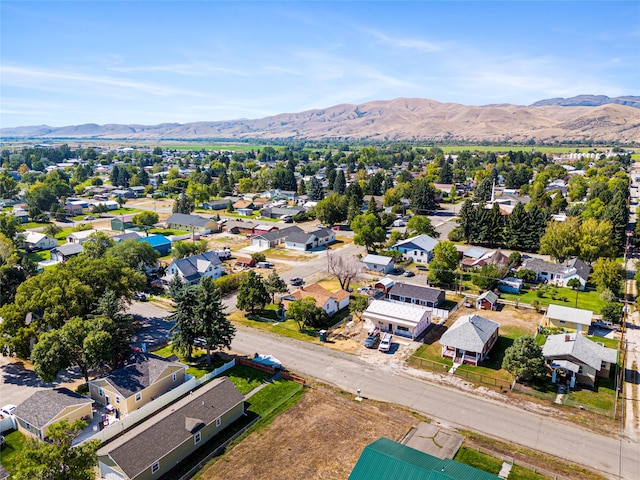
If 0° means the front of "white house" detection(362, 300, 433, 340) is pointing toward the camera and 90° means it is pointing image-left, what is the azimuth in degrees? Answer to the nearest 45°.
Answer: approximately 45°

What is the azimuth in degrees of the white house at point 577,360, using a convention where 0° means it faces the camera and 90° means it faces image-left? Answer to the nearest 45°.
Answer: approximately 45°

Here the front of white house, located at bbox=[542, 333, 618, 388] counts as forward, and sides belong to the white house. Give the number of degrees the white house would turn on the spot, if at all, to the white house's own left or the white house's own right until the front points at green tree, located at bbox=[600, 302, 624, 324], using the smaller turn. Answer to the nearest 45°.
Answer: approximately 135° to the white house's own right

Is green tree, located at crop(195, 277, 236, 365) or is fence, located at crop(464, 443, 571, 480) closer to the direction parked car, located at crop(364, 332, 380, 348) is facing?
the green tree

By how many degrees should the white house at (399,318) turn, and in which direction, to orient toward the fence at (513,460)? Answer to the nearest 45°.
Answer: approximately 45° to its left

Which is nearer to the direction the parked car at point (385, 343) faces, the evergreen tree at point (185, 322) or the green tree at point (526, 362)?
the evergreen tree
